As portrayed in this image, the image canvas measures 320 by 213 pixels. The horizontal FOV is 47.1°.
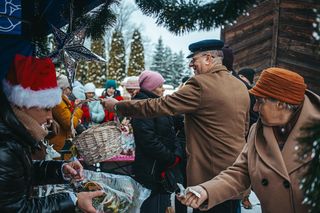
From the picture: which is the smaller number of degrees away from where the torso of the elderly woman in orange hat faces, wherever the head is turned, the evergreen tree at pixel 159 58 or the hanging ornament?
the hanging ornament

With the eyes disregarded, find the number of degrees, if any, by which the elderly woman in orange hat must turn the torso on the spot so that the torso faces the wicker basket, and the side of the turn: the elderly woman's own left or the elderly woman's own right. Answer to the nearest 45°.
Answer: approximately 90° to the elderly woman's own right

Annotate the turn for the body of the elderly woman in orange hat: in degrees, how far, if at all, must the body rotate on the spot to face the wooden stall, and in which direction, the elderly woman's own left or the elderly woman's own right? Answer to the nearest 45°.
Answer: approximately 135° to the elderly woman's own right

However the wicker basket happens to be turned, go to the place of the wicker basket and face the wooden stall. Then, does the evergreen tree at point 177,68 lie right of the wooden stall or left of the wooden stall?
left

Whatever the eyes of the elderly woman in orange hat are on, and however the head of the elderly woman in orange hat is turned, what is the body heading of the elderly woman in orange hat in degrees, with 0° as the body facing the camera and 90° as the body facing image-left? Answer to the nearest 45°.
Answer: approximately 45°

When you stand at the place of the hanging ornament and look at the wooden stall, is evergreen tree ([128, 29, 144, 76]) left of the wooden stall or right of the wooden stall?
left

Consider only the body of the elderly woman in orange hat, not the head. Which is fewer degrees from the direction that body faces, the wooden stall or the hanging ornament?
the hanging ornament

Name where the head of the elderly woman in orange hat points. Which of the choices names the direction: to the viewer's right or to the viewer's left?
to the viewer's left

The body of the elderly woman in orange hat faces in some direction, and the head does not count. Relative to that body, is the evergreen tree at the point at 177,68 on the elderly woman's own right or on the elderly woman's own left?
on the elderly woman's own right

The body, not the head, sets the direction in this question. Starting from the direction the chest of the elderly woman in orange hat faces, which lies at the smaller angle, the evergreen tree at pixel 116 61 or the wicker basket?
the wicker basket
